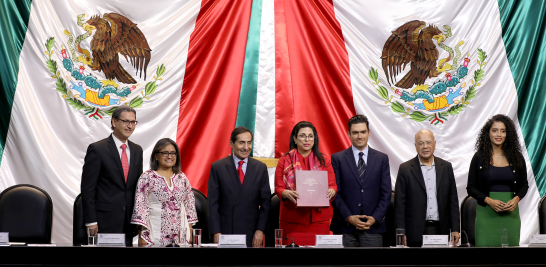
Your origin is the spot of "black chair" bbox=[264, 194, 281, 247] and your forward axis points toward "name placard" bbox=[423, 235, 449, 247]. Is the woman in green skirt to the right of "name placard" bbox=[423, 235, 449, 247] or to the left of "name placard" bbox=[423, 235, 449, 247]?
left

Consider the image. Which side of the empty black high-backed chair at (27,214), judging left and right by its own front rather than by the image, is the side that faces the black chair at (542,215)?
left

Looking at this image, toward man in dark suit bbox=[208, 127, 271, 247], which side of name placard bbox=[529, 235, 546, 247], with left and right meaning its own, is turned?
right

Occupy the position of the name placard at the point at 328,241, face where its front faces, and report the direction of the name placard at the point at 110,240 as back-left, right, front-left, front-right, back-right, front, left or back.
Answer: right

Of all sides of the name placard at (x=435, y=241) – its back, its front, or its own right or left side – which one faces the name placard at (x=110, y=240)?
right

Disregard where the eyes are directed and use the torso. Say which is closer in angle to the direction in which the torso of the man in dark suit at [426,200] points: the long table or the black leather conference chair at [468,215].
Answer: the long table

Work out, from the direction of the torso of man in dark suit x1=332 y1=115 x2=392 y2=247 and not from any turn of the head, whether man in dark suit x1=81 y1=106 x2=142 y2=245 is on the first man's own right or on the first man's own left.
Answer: on the first man's own right

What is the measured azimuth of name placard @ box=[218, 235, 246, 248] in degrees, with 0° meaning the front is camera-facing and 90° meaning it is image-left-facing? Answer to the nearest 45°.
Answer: approximately 0°

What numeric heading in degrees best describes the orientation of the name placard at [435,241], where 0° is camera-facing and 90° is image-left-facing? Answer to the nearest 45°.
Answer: approximately 0°
